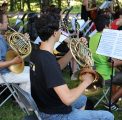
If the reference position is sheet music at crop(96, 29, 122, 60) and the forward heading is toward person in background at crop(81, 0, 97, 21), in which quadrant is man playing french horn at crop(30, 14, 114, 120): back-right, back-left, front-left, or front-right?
back-left

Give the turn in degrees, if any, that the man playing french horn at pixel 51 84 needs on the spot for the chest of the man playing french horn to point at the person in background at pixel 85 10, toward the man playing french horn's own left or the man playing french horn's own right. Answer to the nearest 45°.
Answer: approximately 45° to the man playing french horn's own left

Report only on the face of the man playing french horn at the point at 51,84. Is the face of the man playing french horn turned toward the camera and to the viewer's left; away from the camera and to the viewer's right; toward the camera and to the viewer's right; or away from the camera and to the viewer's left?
away from the camera and to the viewer's right

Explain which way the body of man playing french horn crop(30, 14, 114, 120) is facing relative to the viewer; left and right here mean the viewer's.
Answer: facing away from the viewer and to the right of the viewer

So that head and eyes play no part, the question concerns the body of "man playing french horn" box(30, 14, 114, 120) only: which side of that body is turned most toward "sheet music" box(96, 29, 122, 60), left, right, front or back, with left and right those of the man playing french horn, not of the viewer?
front
